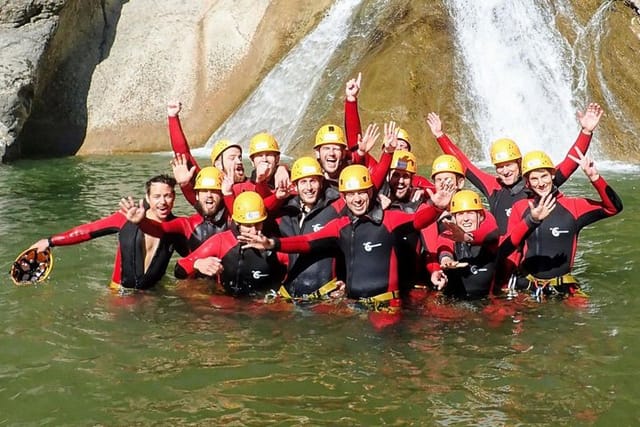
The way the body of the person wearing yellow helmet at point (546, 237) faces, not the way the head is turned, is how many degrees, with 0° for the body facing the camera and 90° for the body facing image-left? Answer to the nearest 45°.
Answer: approximately 0°

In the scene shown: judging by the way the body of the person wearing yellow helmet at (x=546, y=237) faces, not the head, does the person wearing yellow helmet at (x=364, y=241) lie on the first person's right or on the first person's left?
on the first person's right

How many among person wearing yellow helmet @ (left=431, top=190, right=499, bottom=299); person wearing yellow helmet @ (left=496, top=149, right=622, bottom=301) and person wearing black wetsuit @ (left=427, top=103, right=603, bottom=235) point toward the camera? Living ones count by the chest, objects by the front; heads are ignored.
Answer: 3

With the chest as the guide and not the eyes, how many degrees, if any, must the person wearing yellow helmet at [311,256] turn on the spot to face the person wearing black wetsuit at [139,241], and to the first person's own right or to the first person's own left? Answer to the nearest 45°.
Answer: approximately 90° to the first person's own right

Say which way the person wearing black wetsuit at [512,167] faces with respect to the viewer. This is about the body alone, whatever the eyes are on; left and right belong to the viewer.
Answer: facing the viewer

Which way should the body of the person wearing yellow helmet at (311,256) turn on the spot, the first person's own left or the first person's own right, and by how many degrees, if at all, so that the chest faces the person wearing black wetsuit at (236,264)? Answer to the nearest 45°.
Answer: approximately 90° to the first person's own right

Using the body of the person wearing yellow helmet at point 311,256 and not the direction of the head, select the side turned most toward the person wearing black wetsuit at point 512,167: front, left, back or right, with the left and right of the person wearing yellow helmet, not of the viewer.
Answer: left

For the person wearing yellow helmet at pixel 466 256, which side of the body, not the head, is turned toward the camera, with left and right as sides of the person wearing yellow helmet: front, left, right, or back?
front

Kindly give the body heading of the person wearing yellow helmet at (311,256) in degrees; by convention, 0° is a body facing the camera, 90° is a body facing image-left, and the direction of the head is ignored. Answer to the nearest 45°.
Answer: approximately 0°

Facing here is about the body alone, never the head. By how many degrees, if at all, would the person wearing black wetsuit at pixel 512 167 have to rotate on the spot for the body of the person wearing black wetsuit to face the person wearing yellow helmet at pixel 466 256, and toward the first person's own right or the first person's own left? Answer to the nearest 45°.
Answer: approximately 45° to the first person's own right

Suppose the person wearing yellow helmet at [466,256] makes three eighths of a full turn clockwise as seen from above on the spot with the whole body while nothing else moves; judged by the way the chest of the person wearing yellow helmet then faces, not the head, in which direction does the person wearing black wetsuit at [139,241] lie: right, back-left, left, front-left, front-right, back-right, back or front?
front-left

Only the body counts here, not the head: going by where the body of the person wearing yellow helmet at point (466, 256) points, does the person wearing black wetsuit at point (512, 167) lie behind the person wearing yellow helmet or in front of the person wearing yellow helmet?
behind
